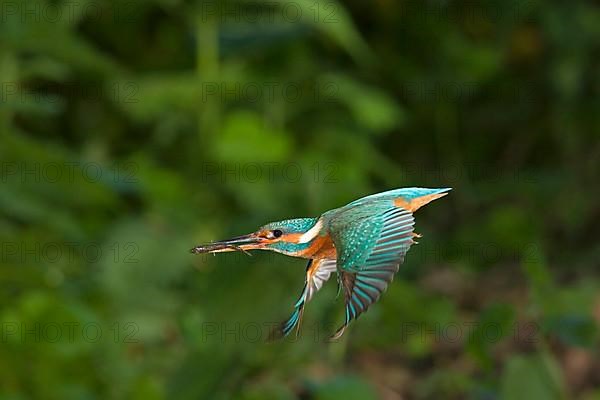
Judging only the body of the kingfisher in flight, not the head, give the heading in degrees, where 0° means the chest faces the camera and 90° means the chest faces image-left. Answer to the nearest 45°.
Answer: approximately 90°
